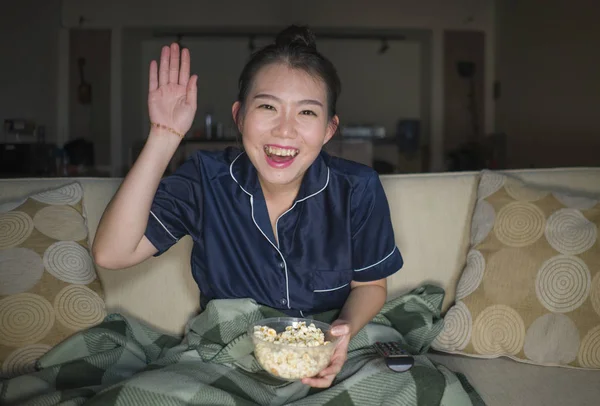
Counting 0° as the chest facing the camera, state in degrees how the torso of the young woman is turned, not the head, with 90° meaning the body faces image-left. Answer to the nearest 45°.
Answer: approximately 0°

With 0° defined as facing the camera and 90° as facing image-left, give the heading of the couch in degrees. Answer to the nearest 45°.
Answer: approximately 0°

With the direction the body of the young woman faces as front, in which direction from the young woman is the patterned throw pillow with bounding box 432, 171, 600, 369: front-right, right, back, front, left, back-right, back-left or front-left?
left
